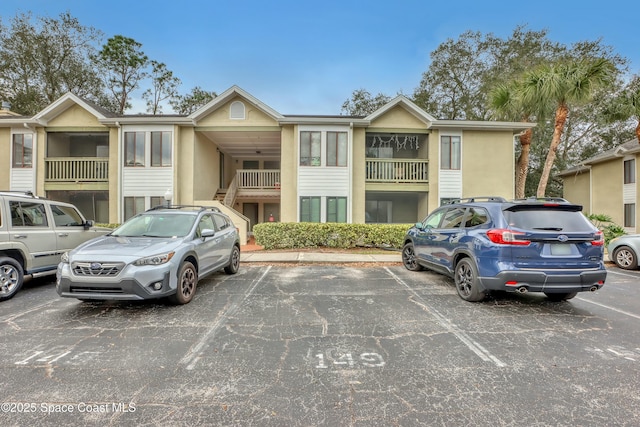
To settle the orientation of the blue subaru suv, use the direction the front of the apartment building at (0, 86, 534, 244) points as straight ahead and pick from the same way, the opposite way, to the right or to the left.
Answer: the opposite way

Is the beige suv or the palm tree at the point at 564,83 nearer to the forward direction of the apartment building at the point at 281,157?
the beige suv

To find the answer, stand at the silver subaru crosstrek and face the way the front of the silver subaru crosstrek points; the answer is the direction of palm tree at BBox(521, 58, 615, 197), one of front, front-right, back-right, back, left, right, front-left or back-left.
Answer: back-left

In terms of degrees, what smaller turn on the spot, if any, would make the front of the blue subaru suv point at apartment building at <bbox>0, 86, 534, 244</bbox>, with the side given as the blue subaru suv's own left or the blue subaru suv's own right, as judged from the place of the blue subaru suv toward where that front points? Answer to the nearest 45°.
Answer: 0° — it already faces it

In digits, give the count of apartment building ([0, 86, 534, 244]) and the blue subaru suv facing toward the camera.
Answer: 1

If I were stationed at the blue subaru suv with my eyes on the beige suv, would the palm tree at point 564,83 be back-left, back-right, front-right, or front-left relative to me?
back-right

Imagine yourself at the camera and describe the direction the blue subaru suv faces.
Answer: facing away from the viewer and to the left of the viewer

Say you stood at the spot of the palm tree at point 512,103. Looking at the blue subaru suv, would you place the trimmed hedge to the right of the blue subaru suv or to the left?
right

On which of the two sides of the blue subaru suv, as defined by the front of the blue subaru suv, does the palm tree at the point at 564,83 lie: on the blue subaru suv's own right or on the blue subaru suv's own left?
on the blue subaru suv's own right

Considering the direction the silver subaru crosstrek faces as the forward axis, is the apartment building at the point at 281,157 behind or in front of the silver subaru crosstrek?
behind

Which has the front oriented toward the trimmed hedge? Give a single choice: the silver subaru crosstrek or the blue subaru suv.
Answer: the blue subaru suv
